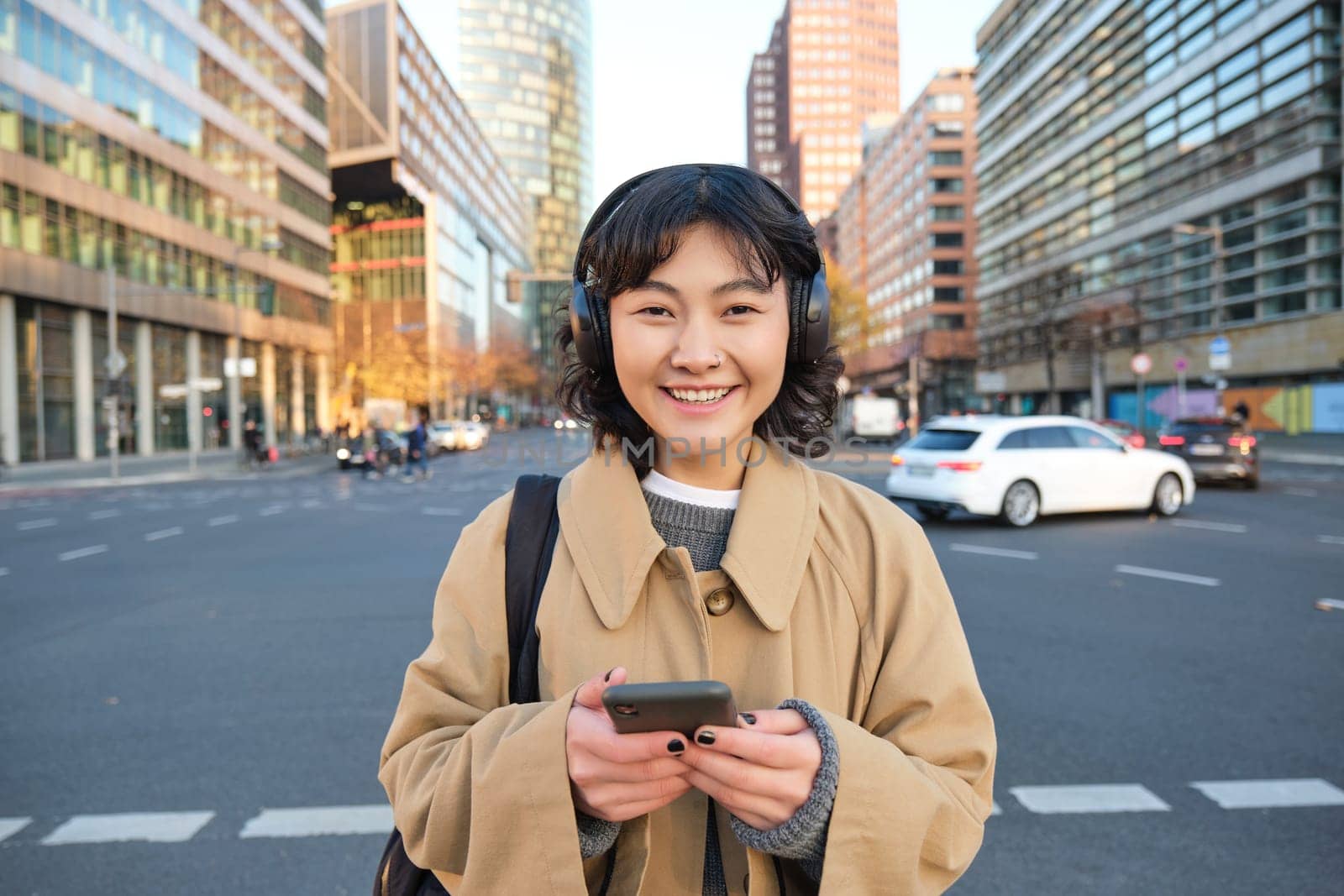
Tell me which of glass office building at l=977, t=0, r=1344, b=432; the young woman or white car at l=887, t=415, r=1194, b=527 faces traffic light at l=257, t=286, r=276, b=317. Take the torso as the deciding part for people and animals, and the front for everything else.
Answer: the glass office building

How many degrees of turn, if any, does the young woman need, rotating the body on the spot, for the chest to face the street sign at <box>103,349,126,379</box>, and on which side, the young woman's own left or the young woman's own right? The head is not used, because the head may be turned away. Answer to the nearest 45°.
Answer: approximately 135° to the young woman's own right

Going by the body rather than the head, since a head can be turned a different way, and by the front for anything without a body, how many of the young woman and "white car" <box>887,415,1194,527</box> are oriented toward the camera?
1

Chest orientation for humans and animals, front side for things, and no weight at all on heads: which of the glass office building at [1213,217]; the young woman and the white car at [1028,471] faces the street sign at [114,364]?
the glass office building

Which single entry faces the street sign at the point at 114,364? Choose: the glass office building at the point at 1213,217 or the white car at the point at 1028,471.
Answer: the glass office building

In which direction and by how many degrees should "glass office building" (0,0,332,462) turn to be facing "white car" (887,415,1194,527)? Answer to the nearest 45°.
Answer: approximately 45° to its right

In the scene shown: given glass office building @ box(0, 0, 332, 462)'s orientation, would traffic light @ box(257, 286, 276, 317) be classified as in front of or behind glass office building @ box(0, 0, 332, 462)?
in front

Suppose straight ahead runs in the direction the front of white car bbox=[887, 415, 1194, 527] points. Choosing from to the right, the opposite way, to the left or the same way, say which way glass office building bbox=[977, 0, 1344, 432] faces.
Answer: the opposite way

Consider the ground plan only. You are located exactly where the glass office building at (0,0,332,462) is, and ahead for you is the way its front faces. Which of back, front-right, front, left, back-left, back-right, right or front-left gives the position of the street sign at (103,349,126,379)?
front-right

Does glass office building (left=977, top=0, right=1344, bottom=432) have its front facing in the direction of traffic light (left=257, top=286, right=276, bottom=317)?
yes

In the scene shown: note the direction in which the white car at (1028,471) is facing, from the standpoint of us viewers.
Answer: facing away from the viewer and to the right of the viewer

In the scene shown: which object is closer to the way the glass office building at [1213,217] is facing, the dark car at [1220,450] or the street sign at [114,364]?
the street sign

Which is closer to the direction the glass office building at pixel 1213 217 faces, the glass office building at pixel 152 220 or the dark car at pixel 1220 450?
the glass office building

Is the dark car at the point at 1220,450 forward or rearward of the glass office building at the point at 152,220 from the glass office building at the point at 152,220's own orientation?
forward

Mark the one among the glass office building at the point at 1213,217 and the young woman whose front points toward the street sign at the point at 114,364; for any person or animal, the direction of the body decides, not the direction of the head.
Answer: the glass office building

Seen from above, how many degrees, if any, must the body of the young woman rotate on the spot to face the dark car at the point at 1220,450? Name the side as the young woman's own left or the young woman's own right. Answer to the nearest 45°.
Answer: approximately 135° to the young woman's own left

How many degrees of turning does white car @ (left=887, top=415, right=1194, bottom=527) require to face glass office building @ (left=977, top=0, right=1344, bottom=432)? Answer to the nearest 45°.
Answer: approximately 45° to its left
